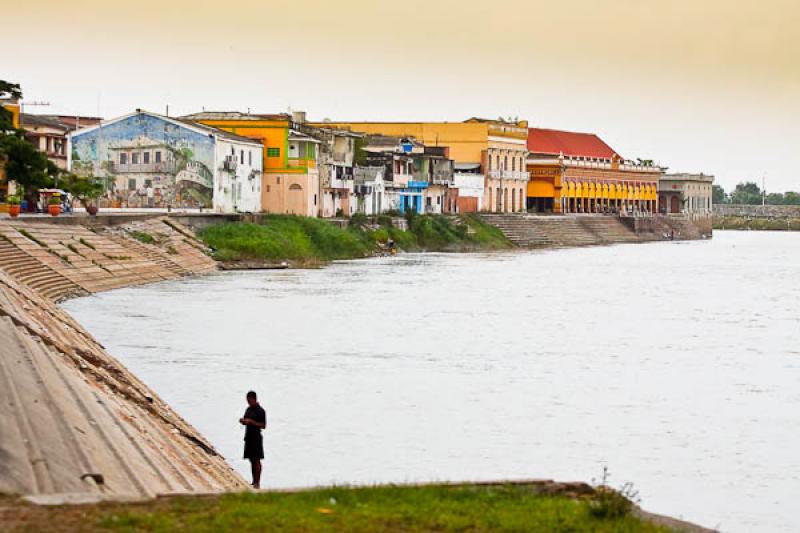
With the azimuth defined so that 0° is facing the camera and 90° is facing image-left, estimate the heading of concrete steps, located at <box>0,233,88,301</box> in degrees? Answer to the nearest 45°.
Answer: approximately 315°

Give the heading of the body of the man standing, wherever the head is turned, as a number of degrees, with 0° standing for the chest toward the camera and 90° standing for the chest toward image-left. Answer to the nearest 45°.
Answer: approximately 45°

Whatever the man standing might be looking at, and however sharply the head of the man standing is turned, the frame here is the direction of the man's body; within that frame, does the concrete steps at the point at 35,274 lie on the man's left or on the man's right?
on the man's right

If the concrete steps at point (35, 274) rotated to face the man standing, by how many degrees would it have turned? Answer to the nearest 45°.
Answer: approximately 45° to its right
